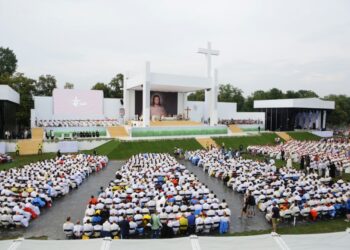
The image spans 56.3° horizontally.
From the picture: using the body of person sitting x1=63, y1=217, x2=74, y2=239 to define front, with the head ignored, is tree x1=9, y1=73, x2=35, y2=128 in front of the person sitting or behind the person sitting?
in front

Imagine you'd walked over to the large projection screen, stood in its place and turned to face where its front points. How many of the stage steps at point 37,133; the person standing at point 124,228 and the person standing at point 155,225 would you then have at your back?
0

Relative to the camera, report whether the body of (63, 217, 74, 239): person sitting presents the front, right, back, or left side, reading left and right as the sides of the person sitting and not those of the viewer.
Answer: back

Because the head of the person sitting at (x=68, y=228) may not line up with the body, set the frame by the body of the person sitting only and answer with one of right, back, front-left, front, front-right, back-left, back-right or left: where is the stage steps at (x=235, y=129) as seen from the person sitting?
front-right

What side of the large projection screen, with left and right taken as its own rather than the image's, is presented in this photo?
front

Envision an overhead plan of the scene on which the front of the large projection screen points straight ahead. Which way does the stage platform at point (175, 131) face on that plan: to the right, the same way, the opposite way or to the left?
the same way

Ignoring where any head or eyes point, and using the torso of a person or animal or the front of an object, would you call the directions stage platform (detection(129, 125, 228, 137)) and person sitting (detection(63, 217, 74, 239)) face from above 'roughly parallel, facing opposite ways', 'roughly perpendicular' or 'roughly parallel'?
roughly parallel, facing opposite ways

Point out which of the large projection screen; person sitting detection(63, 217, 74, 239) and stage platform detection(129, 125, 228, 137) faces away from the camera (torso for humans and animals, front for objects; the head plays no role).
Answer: the person sitting

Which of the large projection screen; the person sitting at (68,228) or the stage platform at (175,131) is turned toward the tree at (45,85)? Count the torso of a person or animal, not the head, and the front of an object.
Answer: the person sitting

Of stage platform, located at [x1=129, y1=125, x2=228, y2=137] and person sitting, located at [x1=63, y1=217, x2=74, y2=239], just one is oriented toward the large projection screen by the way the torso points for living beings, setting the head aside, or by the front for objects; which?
the person sitting

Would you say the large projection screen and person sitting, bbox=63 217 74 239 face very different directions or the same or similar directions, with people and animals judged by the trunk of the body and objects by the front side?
very different directions

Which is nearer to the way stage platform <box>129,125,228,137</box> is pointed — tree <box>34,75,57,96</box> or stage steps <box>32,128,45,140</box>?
the stage steps

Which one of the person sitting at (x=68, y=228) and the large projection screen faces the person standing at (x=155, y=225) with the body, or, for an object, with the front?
the large projection screen

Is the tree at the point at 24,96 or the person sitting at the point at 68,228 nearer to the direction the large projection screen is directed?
the person sitting

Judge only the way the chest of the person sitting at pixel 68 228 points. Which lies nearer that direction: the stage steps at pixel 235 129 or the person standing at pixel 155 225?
the stage steps

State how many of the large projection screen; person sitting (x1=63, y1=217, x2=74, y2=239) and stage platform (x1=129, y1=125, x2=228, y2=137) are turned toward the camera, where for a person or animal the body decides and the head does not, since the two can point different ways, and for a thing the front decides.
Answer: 2

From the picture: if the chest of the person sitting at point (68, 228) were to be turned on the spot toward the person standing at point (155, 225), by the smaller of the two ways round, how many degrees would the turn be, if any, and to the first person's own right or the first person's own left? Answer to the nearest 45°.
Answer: approximately 90° to the first person's own right

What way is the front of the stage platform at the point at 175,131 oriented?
toward the camera
